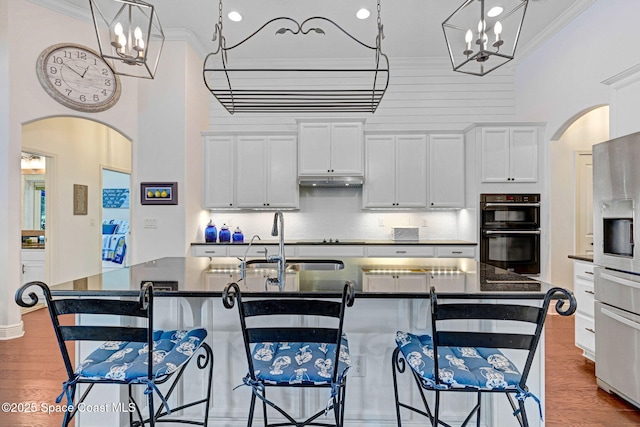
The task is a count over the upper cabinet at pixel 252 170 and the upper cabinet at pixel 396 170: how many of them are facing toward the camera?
2

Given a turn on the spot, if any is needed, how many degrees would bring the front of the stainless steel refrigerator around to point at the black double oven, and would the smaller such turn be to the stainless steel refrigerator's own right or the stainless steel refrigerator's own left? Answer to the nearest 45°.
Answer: approximately 90° to the stainless steel refrigerator's own right

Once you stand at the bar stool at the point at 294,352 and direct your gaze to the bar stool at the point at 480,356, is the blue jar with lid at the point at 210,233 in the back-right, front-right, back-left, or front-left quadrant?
back-left

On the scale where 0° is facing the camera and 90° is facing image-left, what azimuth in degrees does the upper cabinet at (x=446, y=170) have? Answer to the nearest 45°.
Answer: approximately 0°

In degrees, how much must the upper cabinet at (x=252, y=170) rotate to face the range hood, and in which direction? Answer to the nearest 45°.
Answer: approximately 90° to its left

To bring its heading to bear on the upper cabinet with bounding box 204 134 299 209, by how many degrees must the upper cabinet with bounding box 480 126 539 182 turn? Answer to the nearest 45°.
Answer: approximately 90° to its right

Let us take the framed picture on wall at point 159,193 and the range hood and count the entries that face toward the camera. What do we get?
2
